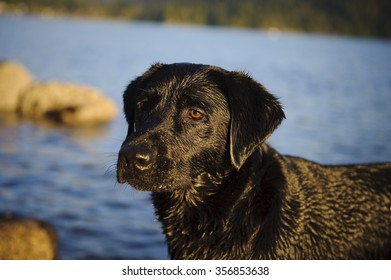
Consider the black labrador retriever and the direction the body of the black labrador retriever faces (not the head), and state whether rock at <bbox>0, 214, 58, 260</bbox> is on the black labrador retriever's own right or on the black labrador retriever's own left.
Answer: on the black labrador retriever's own right

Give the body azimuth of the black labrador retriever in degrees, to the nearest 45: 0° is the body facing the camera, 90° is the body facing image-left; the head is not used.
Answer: approximately 45°

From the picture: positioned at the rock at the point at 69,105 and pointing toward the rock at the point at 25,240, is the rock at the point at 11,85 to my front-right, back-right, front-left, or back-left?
back-right

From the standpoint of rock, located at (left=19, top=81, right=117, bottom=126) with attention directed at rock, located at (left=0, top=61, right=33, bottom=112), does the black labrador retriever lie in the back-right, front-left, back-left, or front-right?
back-left
